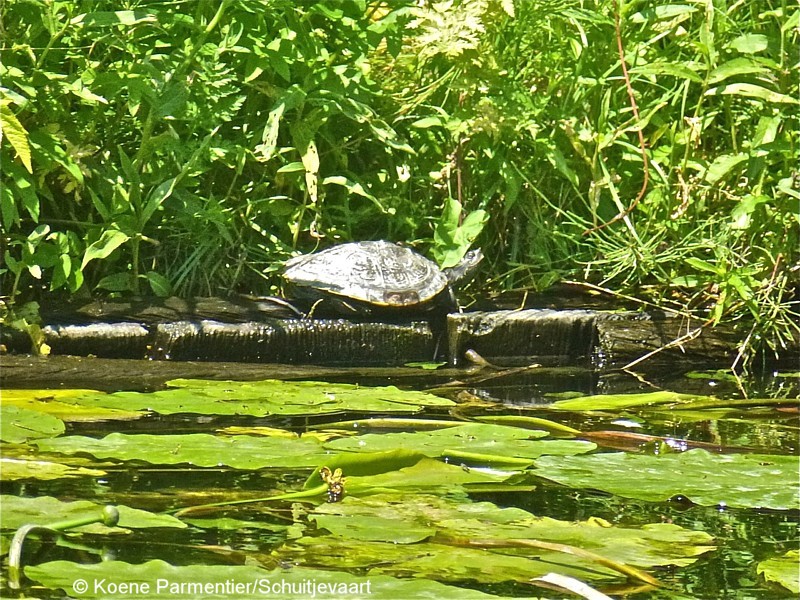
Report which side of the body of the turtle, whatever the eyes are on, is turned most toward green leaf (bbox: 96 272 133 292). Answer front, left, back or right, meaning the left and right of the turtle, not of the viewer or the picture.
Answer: back

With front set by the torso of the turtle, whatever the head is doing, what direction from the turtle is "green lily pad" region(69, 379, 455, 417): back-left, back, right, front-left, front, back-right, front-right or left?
right

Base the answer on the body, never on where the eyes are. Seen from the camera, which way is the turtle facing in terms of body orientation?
to the viewer's right

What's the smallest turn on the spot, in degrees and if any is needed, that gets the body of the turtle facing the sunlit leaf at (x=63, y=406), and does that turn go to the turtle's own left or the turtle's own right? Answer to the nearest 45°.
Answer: approximately 135° to the turtle's own right

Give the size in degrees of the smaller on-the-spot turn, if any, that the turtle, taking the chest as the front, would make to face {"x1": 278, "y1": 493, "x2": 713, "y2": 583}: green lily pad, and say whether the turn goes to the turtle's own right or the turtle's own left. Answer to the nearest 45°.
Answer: approximately 90° to the turtle's own right

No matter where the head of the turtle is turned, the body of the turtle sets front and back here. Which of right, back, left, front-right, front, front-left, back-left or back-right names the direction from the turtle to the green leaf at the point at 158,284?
back

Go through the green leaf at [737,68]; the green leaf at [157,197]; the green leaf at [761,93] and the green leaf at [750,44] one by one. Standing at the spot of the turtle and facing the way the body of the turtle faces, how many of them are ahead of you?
3

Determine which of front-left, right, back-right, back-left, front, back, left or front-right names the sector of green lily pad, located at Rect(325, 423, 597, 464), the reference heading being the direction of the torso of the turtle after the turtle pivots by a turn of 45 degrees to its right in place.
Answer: front-right

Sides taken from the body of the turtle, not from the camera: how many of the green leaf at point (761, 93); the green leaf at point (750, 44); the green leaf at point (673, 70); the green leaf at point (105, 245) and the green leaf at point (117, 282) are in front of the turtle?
3

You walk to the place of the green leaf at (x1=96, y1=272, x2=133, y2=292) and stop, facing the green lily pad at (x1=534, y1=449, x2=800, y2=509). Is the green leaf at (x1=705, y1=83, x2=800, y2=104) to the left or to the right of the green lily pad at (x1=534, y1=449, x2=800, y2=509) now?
left
